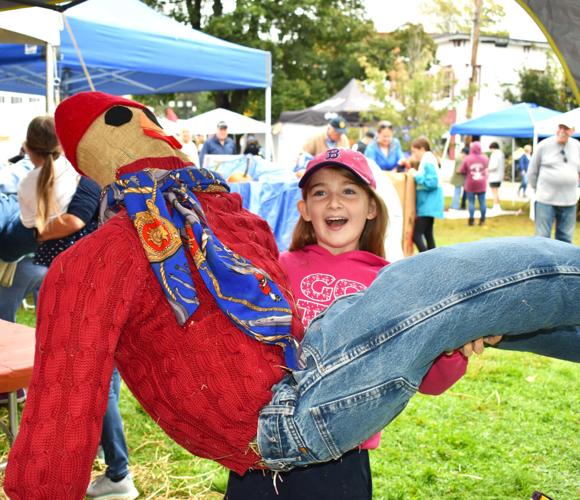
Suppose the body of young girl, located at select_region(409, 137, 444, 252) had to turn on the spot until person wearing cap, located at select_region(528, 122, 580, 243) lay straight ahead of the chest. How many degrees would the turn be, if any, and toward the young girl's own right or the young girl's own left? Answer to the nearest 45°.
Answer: approximately 180°

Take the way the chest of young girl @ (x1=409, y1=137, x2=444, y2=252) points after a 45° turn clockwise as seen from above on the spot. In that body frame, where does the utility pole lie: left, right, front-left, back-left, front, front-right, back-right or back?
front-right

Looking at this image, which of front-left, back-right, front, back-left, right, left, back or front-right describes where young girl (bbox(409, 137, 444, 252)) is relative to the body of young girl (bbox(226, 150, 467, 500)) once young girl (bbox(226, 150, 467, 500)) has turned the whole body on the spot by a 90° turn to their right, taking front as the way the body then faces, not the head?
right

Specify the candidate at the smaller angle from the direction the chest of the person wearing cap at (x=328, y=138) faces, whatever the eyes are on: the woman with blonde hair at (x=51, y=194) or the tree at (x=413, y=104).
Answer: the woman with blonde hair

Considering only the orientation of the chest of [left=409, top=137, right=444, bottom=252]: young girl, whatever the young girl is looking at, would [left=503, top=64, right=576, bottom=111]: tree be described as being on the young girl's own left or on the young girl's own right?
on the young girl's own right

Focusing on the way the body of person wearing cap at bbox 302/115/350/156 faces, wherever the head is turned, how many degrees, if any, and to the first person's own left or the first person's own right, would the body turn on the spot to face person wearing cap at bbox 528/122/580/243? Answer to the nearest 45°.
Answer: approximately 90° to the first person's own left

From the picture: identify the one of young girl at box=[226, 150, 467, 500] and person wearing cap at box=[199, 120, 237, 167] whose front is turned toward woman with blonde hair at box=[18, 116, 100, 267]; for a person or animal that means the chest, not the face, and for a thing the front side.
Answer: the person wearing cap

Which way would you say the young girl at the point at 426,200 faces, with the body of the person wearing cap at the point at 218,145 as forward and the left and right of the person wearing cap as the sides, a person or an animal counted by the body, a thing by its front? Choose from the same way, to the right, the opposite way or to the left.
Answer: to the right

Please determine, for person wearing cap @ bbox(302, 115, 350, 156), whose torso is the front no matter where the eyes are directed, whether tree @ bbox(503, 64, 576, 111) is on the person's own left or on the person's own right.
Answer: on the person's own left

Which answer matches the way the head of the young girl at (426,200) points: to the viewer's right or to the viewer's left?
to the viewer's left

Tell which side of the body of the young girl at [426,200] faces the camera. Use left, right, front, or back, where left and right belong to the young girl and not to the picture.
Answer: left
